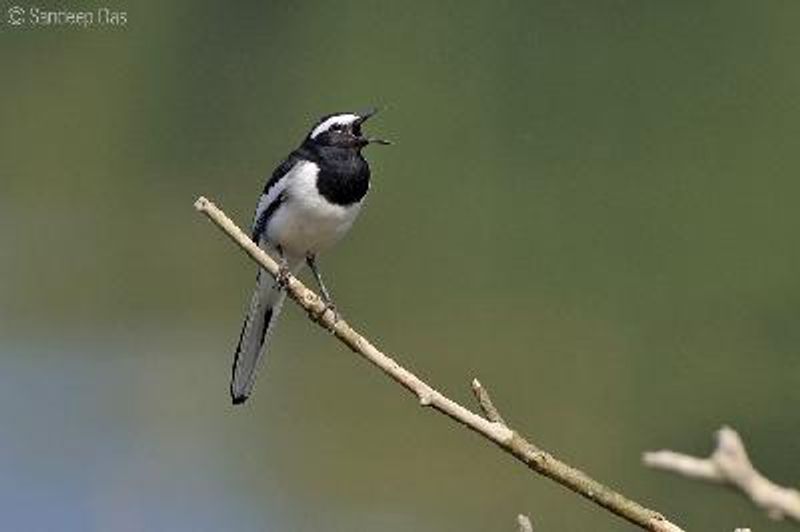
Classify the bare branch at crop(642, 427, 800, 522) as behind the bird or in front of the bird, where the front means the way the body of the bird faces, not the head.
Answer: in front

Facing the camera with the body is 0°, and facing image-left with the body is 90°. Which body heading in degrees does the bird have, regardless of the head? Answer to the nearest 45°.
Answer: approximately 315°
